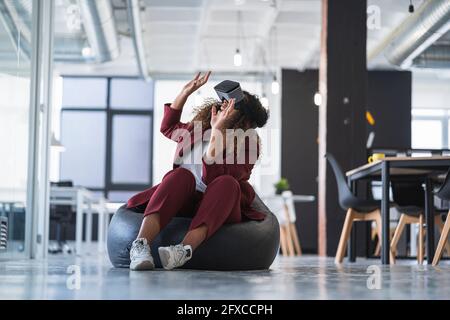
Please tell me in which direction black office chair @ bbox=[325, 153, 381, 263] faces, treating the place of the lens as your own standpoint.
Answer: facing to the right of the viewer

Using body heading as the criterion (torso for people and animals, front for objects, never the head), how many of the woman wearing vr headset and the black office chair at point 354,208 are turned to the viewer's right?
1

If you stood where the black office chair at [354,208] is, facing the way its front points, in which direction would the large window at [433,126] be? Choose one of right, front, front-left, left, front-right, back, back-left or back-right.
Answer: left

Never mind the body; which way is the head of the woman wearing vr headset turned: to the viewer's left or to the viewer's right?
to the viewer's left

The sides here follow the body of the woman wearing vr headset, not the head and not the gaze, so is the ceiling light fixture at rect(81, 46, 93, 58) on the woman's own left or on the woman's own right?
on the woman's own right

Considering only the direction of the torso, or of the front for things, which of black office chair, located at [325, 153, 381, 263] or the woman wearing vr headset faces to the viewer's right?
the black office chair

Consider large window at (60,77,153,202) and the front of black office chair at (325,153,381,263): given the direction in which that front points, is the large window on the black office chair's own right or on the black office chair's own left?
on the black office chair's own left
